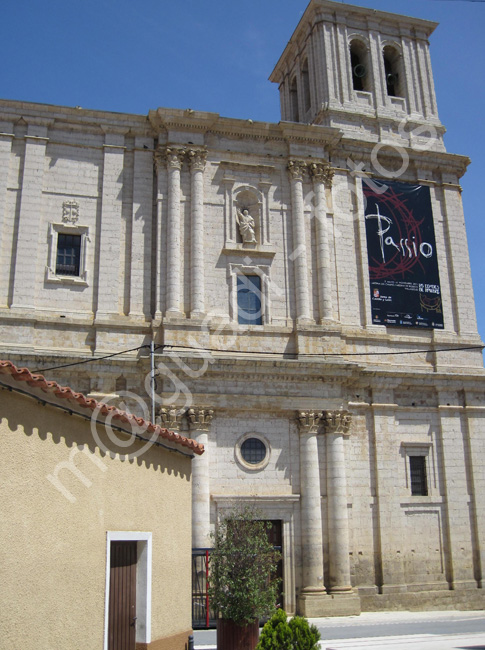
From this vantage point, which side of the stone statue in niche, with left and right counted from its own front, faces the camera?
front

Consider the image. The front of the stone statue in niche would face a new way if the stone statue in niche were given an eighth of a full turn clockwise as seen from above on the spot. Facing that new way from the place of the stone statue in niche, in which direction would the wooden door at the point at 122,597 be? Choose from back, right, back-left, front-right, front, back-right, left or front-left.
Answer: front-left

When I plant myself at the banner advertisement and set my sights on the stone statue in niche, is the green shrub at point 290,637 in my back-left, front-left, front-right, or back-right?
front-left

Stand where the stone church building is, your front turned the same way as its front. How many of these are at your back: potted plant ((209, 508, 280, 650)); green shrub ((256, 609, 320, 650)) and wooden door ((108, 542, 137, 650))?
0

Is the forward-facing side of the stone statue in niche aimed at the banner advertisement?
no

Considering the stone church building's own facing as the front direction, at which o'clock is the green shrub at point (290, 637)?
The green shrub is roughly at 12 o'clock from the stone church building.

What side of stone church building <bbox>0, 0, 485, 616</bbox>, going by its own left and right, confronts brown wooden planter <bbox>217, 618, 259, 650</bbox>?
front

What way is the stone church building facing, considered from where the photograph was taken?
facing the viewer

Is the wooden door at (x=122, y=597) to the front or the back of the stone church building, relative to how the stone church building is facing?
to the front
